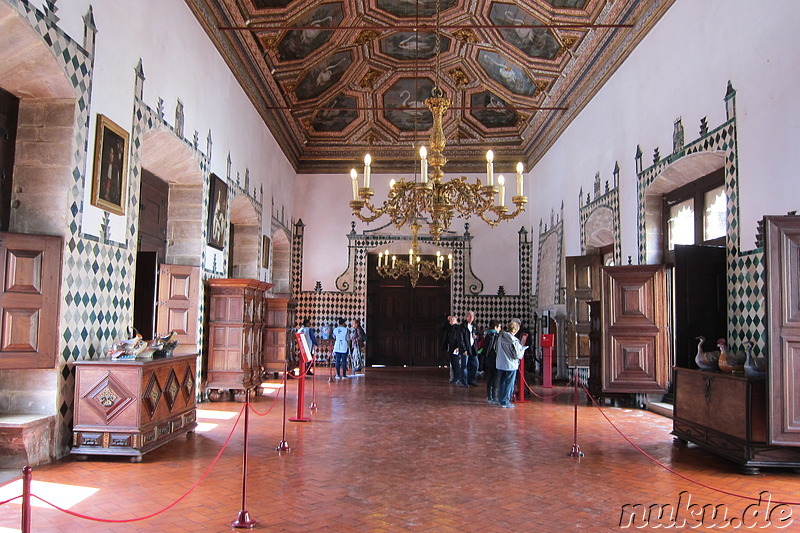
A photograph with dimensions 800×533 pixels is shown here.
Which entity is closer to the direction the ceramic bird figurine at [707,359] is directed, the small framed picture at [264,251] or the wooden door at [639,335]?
the small framed picture

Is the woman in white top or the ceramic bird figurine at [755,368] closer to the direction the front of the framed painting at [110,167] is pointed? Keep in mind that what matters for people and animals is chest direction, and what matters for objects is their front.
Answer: the ceramic bird figurine

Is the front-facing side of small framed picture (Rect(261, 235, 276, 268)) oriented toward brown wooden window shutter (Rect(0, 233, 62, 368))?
no

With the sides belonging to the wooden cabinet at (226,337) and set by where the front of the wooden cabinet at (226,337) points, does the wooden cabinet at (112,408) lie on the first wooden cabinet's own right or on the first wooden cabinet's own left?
on the first wooden cabinet's own right

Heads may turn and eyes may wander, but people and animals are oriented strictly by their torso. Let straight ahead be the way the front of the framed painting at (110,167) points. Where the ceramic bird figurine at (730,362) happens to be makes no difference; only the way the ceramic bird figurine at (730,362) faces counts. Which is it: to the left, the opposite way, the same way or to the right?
the opposite way

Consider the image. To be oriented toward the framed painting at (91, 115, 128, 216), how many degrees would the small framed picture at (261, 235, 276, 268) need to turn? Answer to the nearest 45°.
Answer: approximately 90° to its right

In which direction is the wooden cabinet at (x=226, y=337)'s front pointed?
to the viewer's right

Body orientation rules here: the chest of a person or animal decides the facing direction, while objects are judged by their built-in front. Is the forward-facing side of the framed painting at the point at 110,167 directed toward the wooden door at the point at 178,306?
no

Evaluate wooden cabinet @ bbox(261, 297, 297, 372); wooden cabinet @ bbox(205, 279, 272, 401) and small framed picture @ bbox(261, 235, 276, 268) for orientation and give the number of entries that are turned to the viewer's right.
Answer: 3

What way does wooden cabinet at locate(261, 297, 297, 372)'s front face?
to the viewer's right

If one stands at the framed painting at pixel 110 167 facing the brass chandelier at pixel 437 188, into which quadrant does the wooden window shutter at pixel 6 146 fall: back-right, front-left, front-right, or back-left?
back-right

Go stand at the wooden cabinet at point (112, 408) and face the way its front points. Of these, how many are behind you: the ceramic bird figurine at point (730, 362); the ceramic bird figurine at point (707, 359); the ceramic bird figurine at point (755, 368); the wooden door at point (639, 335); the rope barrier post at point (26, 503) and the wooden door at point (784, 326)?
0

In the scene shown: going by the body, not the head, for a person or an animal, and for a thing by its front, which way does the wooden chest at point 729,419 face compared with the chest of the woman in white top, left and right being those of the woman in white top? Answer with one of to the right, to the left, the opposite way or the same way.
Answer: to the left

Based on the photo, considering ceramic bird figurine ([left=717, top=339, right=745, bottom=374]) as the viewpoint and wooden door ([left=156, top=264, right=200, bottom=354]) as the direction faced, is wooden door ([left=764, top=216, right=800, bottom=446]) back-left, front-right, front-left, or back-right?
back-left

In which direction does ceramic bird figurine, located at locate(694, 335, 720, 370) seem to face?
to the viewer's left
